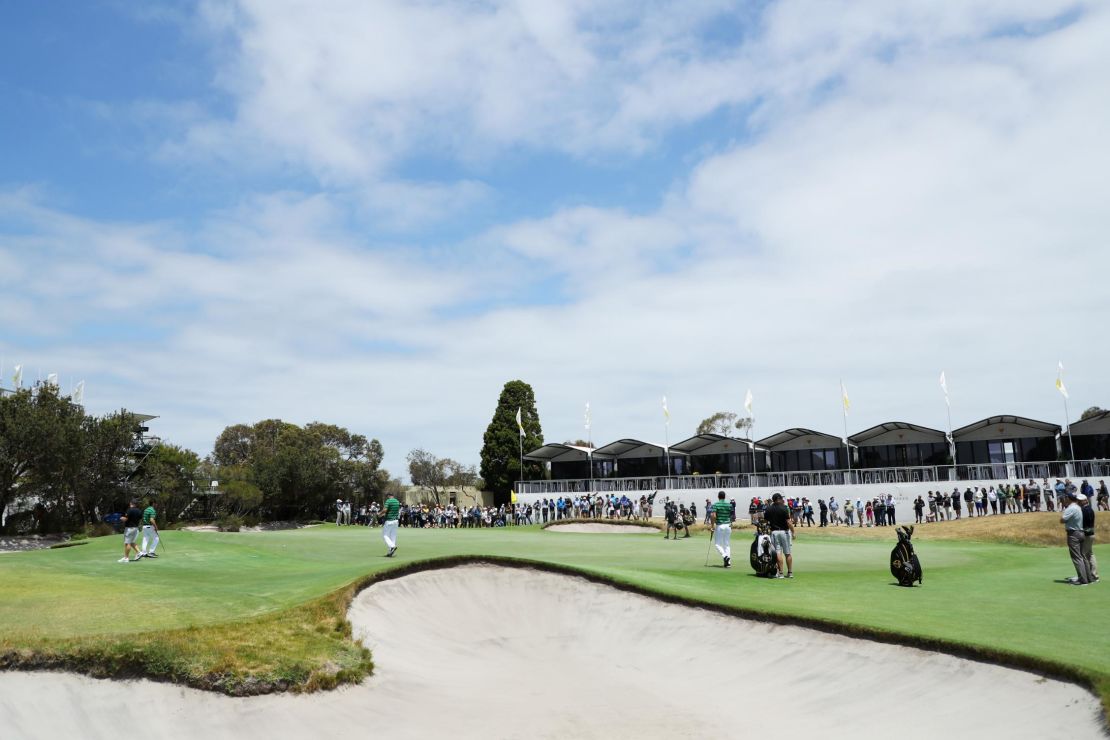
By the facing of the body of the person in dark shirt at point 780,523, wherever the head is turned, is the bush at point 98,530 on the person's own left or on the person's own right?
on the person's own left

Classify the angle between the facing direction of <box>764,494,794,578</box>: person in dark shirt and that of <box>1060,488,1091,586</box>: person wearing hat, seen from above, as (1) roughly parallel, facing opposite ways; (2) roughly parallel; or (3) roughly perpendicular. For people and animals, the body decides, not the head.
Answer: roughly perpendicular

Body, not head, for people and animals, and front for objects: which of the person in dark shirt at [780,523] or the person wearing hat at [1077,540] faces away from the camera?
the person in dark shirt

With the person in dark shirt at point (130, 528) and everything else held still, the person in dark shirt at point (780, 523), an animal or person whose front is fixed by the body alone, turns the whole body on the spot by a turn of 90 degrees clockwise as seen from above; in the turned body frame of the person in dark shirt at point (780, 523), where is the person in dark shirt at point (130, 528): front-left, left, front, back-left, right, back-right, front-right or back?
back

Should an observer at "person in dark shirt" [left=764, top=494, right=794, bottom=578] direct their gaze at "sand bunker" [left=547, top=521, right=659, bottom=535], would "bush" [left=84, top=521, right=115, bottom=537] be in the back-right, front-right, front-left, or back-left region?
front-left

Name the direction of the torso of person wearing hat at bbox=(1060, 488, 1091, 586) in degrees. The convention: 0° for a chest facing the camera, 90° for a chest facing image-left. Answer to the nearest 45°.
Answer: approximately 90°

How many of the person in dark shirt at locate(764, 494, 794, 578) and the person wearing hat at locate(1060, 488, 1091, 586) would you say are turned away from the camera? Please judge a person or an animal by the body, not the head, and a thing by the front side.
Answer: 1

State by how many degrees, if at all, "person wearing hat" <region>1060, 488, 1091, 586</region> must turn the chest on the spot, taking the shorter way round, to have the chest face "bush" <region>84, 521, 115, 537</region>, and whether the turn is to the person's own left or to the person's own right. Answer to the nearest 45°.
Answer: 0° — they already face it

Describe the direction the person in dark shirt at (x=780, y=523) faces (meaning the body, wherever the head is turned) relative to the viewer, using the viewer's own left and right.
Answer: facing away from the viewer
